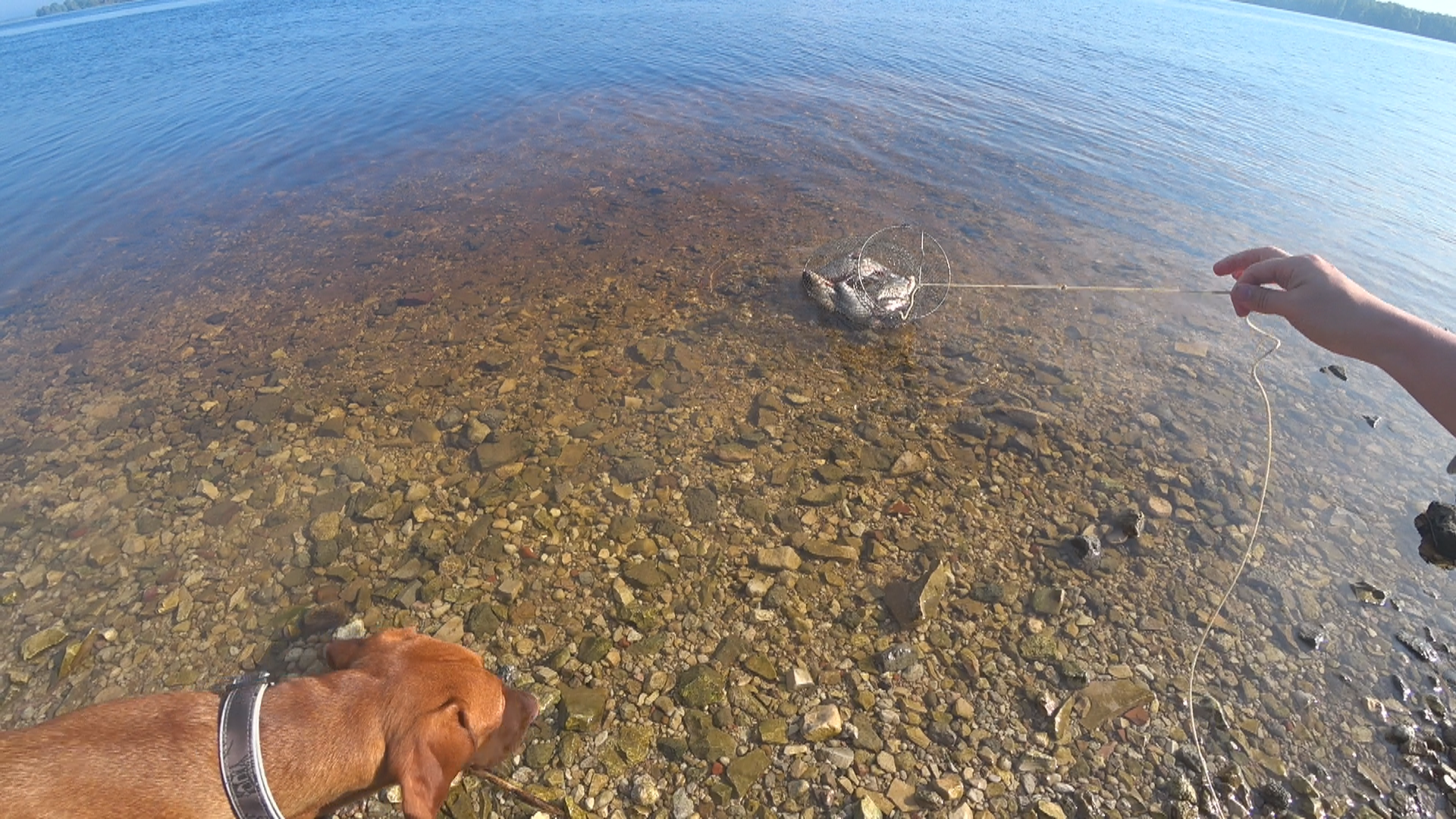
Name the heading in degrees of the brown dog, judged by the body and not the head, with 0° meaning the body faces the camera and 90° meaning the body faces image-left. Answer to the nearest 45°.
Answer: approximately 270°

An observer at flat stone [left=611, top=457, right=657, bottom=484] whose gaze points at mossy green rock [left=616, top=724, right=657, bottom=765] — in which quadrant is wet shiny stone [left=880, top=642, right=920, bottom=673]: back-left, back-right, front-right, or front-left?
front-left

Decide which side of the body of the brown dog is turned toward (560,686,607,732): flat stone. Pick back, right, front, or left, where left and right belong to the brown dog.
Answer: front

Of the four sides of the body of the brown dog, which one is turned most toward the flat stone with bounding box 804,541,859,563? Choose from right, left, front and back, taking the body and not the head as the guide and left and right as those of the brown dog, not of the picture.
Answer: front

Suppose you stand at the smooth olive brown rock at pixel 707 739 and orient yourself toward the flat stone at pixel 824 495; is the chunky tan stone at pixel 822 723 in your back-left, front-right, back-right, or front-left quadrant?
front-right

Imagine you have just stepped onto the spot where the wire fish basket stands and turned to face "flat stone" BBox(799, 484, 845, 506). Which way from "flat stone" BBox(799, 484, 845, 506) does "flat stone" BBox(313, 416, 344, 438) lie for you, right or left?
right

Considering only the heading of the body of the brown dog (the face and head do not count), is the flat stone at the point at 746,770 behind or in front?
in front

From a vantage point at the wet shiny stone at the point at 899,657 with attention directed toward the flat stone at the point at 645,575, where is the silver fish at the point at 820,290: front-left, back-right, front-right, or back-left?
front-right

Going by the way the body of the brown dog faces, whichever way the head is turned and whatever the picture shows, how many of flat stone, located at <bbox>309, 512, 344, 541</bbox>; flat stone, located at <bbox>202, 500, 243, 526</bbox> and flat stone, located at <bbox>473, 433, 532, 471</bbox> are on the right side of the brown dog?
0

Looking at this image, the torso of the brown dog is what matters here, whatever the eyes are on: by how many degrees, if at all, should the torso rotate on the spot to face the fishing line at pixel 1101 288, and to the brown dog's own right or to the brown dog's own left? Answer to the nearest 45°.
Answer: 0° — it already faces it

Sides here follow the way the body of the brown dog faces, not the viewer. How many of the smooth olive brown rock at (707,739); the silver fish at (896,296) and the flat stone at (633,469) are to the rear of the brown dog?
0

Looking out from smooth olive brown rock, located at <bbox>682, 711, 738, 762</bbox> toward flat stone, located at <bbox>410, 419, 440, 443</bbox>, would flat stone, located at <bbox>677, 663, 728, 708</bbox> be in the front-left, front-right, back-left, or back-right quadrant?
front-right

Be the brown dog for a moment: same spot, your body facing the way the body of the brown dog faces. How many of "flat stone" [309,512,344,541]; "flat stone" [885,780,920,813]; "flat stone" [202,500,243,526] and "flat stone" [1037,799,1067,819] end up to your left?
2

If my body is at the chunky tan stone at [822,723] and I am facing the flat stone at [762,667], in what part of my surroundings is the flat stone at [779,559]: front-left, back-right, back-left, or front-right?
front-right

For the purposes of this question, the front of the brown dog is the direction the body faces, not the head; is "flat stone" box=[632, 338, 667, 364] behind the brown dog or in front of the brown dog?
in front
